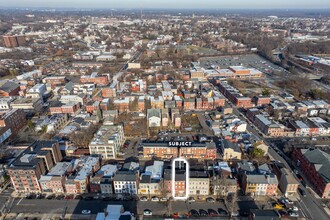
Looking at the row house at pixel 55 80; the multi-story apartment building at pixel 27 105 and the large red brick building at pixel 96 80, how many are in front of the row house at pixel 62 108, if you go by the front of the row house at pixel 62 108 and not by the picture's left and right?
0

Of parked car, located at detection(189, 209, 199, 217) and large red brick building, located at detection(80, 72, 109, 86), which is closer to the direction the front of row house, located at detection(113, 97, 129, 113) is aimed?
the parked car

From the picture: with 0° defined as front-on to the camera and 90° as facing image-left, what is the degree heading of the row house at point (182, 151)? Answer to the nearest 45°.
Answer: approximately 0°

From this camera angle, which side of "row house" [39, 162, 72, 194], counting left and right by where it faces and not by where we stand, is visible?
front

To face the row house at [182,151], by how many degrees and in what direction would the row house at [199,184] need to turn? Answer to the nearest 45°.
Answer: approximately 180°

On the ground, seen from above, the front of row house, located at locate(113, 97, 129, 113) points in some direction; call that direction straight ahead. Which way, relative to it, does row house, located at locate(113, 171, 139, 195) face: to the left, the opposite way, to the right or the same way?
the same way

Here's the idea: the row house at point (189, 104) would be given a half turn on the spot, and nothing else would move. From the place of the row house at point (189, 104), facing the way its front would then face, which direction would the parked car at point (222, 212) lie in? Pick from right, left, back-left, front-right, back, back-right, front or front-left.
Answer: back

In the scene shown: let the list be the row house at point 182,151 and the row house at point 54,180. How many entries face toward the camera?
2

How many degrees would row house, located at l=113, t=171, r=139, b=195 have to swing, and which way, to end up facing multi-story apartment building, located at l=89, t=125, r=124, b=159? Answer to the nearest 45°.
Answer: approximately 180°

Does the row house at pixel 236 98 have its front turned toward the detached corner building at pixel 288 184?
no

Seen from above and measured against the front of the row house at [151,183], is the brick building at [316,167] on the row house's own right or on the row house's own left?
on the row house's own left

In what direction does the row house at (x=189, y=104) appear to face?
toward the camera

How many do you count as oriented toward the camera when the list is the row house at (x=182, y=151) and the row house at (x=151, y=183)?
2

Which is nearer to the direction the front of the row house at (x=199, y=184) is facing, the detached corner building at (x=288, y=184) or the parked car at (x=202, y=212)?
the parked car

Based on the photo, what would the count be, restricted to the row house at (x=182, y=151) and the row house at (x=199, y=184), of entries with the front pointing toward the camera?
2

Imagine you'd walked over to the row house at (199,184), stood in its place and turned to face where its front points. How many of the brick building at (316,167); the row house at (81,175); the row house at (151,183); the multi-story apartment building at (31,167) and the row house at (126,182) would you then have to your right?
4

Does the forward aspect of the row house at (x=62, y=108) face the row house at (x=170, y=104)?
no

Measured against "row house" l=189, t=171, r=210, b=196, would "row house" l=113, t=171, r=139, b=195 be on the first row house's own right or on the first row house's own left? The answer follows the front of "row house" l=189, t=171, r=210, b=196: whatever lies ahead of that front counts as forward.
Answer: on the first row house's own right

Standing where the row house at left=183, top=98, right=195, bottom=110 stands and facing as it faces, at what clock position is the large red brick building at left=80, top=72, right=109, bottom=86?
the large red brick building at left=80, top=72, right=109, bottom=86 is roughly at 4 o'clock from the row house at left=183, top=98, right=195, bottom=110.

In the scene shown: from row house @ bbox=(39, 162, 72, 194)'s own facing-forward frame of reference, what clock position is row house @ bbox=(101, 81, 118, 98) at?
row house @ bbox=(101, 81, 118, 98) is roughly at 7 o'clock from row house @ bbox=(39, 162, 72, 194).

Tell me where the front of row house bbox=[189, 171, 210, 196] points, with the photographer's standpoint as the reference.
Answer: facing the viewer

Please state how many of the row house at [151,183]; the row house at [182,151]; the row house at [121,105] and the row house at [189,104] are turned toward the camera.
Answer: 4

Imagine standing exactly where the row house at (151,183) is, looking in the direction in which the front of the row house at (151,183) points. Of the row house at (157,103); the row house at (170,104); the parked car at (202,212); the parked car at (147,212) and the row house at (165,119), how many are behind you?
3
